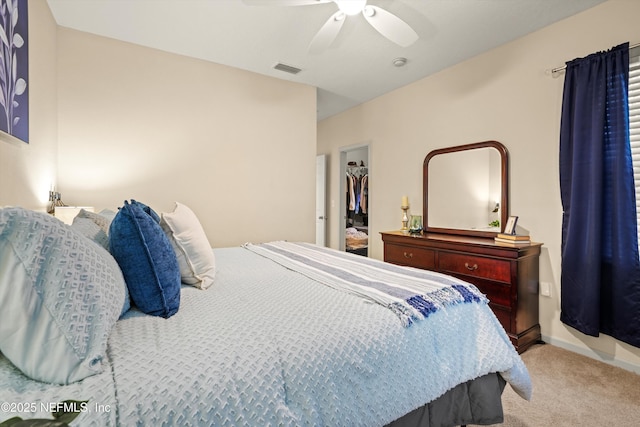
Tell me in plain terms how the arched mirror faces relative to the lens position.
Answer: facing the viewer and to the left of the viewer

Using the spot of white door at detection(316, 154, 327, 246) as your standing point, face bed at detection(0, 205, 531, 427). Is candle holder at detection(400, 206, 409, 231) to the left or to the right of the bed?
left

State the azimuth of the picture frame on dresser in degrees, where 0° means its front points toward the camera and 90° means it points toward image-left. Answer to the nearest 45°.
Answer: approximately 45°

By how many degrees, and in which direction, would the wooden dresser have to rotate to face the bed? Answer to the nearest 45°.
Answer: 0° — it already faces it

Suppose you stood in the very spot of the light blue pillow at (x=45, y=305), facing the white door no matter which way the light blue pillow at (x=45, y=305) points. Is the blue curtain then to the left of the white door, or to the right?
right

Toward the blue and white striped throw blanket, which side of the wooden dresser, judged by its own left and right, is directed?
front

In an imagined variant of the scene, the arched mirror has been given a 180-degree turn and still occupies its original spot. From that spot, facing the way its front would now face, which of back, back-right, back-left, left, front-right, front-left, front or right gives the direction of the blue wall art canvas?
back

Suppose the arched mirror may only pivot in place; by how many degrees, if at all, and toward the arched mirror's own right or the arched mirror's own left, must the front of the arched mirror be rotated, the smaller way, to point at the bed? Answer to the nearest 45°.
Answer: approximately 45° to the arched mirror's own left

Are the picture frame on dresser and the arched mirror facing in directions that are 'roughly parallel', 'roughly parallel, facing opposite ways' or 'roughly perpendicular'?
roughly parallel

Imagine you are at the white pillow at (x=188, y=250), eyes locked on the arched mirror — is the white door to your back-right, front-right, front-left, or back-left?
front-left

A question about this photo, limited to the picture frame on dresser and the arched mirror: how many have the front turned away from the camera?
0

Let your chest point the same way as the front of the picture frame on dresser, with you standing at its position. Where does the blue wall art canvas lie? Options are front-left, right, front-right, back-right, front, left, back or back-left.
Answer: front

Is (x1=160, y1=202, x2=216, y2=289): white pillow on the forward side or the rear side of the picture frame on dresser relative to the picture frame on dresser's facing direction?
on the forward side

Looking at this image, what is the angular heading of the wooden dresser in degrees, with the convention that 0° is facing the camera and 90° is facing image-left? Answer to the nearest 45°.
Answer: approximately 45°
